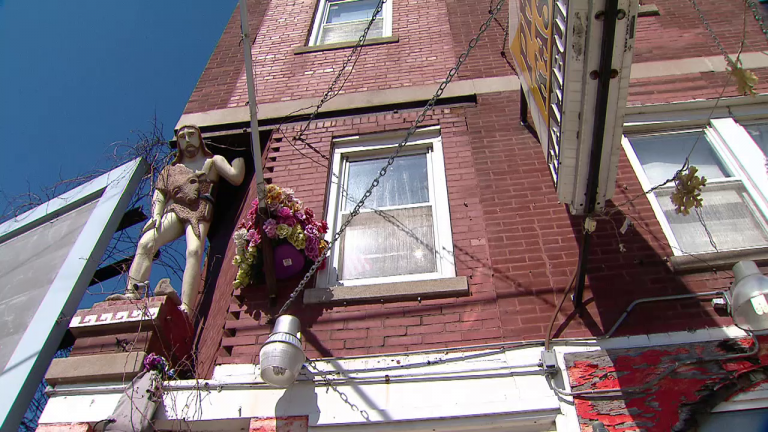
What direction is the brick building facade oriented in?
toward the camera
